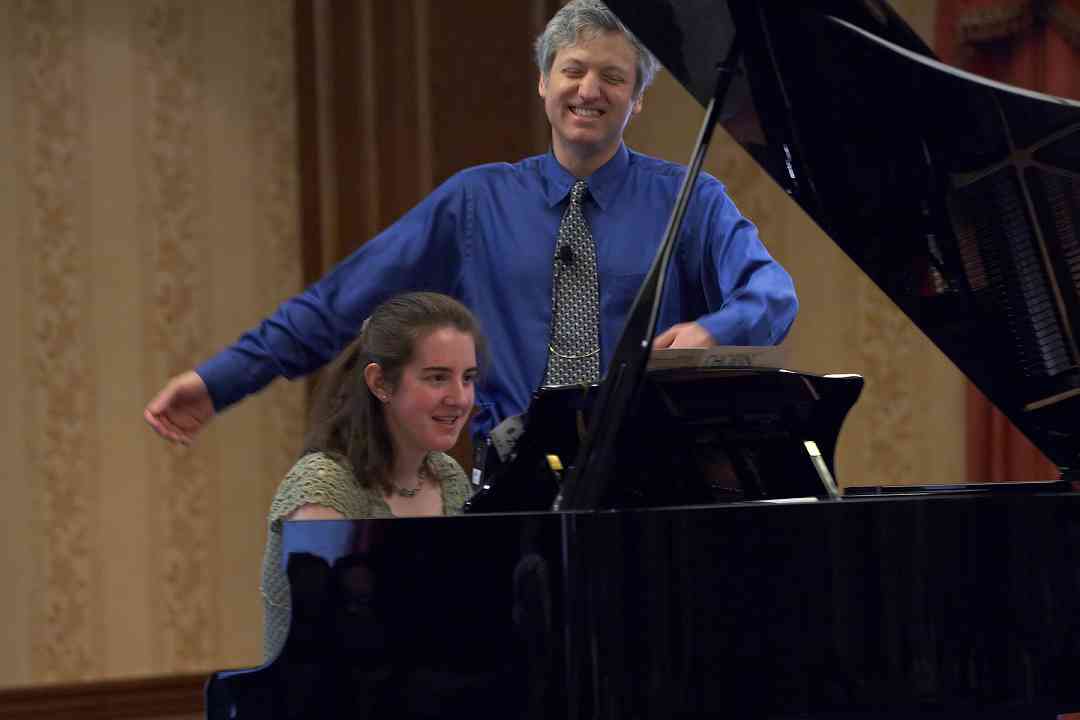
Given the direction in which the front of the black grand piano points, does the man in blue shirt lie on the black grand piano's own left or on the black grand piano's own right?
on the black grand piano's own right

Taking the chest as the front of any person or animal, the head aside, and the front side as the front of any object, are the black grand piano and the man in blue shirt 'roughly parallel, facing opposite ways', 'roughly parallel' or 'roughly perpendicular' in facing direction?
roughly perpendicular

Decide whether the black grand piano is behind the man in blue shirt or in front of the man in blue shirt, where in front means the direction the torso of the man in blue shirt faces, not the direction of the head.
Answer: in front

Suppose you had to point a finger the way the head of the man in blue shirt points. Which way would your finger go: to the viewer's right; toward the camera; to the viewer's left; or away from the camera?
toward the camera

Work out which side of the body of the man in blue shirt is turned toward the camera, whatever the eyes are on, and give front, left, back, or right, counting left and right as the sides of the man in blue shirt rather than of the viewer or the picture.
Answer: front

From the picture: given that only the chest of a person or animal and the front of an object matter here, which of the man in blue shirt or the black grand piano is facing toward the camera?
the man in blue shirt

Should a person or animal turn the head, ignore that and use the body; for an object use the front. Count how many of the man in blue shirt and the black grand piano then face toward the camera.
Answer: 1

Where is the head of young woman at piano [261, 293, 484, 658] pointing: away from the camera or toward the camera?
toward the camera

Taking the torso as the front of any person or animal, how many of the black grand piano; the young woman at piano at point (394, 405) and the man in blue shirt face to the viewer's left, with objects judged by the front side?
1

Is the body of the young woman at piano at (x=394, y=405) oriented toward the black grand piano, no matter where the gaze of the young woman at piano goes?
yes

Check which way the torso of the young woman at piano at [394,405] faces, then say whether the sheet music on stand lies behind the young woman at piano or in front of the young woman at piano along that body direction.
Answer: in front

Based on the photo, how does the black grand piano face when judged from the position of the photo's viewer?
facing to the left of the viewer
